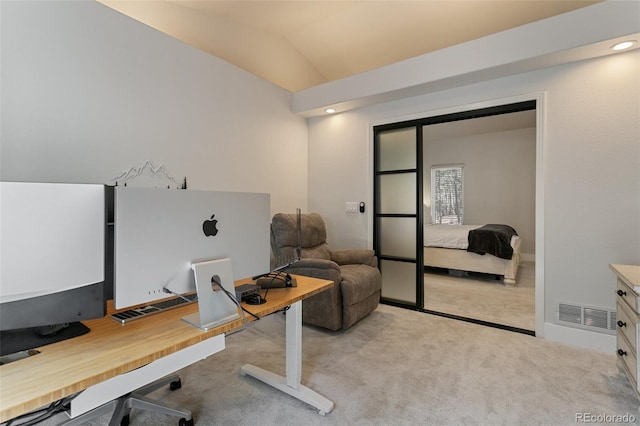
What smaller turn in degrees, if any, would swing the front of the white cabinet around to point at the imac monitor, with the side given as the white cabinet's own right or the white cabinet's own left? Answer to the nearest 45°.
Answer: approximately 45° to the white cabinet's own left

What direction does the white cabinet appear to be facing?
to the viewer's left

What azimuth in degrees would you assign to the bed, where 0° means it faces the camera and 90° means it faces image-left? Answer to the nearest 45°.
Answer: approximately 315°

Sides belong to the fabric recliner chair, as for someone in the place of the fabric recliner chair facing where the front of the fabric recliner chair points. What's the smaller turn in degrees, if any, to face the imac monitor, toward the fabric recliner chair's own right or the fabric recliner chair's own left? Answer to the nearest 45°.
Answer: approximately 45° to the fabric recliner chair's own right

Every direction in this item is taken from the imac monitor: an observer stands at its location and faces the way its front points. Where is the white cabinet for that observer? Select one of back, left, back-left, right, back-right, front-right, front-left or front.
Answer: back-right

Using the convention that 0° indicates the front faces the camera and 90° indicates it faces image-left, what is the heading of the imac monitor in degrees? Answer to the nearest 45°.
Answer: approximately 135°
